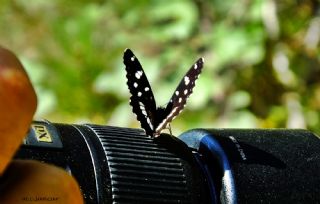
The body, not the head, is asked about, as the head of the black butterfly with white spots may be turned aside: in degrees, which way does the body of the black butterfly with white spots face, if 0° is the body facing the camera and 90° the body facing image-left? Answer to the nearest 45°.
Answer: approximately 180°
